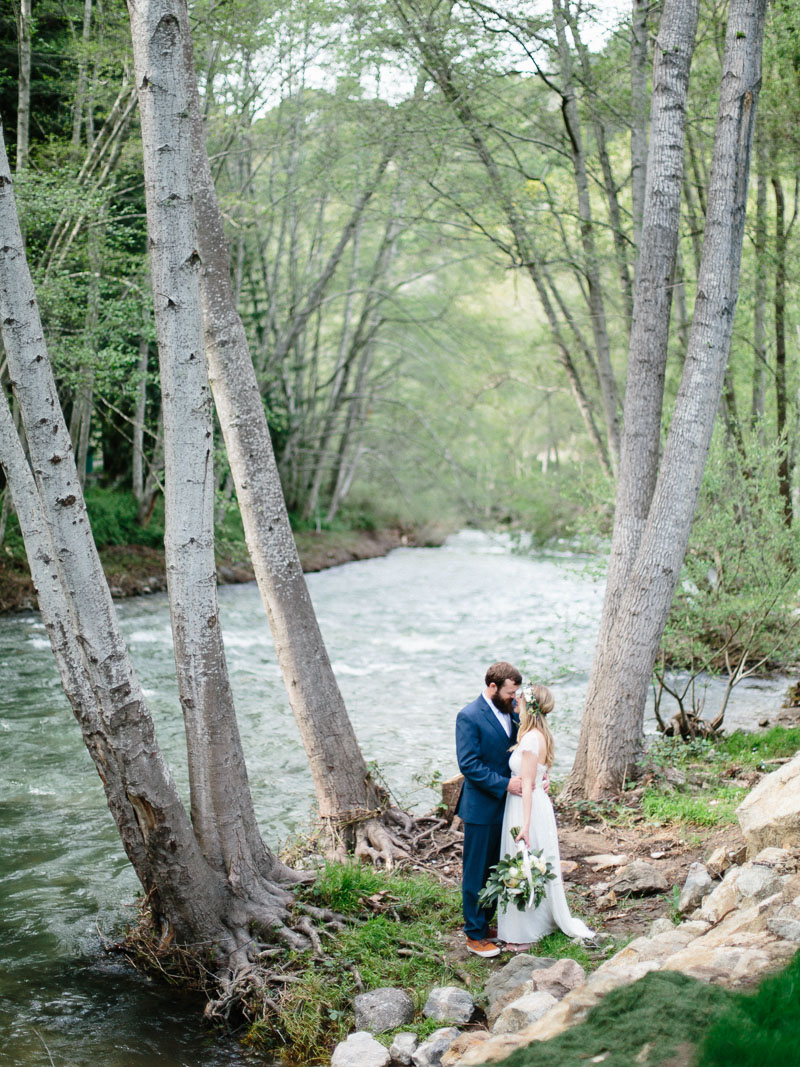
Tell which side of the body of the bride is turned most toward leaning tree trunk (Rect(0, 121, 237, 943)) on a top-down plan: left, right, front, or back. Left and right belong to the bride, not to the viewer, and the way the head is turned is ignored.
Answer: front

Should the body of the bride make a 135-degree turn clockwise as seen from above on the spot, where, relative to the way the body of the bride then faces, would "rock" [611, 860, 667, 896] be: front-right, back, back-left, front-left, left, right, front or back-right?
front

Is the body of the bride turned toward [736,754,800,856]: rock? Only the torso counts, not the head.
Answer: no

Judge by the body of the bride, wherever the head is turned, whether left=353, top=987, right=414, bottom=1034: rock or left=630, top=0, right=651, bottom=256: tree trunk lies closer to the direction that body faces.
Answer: the rock

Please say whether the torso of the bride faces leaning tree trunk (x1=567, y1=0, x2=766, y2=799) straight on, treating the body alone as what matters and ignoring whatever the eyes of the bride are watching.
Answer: no

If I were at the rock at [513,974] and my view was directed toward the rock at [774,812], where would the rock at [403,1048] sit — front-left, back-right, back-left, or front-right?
back-right

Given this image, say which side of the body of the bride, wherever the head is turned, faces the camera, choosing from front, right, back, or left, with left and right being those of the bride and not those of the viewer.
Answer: left

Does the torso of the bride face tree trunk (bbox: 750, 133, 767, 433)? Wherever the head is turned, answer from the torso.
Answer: no

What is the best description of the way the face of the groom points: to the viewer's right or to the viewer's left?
to the viewer's right

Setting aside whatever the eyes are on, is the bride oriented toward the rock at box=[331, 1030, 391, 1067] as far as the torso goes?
no

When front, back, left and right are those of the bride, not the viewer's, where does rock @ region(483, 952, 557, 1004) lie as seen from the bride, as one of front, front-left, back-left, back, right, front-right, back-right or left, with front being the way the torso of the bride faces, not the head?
left
